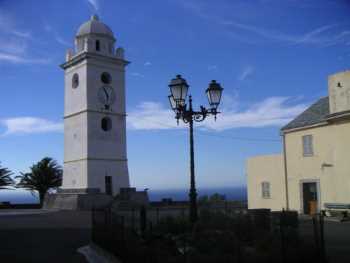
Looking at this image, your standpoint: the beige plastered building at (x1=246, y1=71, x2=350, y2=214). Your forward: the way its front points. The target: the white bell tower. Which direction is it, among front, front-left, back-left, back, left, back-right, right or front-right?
back-right

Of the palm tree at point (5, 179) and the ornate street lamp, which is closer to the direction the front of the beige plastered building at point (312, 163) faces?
the ornate street lamp

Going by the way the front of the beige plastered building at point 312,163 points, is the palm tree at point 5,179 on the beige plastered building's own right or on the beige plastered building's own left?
on the beige plastered building's own right

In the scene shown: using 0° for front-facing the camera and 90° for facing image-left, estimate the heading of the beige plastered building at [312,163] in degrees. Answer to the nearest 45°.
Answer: approximately 0°

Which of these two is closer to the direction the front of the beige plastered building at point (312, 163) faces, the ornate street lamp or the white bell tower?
the ornate street lamp

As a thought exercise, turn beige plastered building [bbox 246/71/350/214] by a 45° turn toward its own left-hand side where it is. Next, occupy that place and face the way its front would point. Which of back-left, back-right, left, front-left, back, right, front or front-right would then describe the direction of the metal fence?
front-right

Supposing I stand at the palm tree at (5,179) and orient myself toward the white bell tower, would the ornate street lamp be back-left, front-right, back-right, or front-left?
front-right
